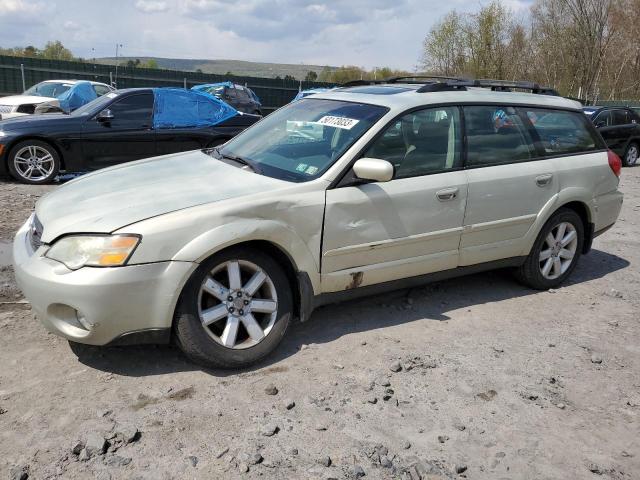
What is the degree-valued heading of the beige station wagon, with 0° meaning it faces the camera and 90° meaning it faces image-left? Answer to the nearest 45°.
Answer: approximately 45°

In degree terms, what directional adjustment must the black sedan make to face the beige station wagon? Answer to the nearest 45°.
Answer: approximately 90° to its left

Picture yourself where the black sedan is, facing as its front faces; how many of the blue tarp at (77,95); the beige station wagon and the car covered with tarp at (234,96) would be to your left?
1

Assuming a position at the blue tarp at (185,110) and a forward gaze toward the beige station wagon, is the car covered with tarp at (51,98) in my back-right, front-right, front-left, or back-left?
back-right

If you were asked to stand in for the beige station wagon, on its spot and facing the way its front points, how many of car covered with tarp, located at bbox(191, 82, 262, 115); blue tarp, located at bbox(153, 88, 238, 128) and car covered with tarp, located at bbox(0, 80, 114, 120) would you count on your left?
0

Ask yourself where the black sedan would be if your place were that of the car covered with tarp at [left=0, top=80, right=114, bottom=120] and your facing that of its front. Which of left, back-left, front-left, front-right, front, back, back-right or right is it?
front-left

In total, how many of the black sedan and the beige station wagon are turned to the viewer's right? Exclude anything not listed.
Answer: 0

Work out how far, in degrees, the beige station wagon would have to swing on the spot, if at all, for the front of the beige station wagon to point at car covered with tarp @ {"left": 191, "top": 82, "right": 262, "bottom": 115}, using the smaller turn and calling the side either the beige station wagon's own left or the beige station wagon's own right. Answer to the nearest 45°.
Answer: approximately 135° to the beige station wagon's own right

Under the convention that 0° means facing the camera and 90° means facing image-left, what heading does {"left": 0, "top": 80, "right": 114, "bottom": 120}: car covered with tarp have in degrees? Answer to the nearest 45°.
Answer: approximately 45°

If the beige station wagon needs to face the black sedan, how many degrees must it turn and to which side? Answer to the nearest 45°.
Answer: approximately 90° to its right

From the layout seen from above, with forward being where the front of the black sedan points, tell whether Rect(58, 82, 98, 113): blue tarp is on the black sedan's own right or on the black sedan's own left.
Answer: on the black sedan's own right

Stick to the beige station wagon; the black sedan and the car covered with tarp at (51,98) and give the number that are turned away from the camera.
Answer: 0

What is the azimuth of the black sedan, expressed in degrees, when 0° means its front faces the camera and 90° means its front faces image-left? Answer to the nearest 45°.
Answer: approximately 90°
